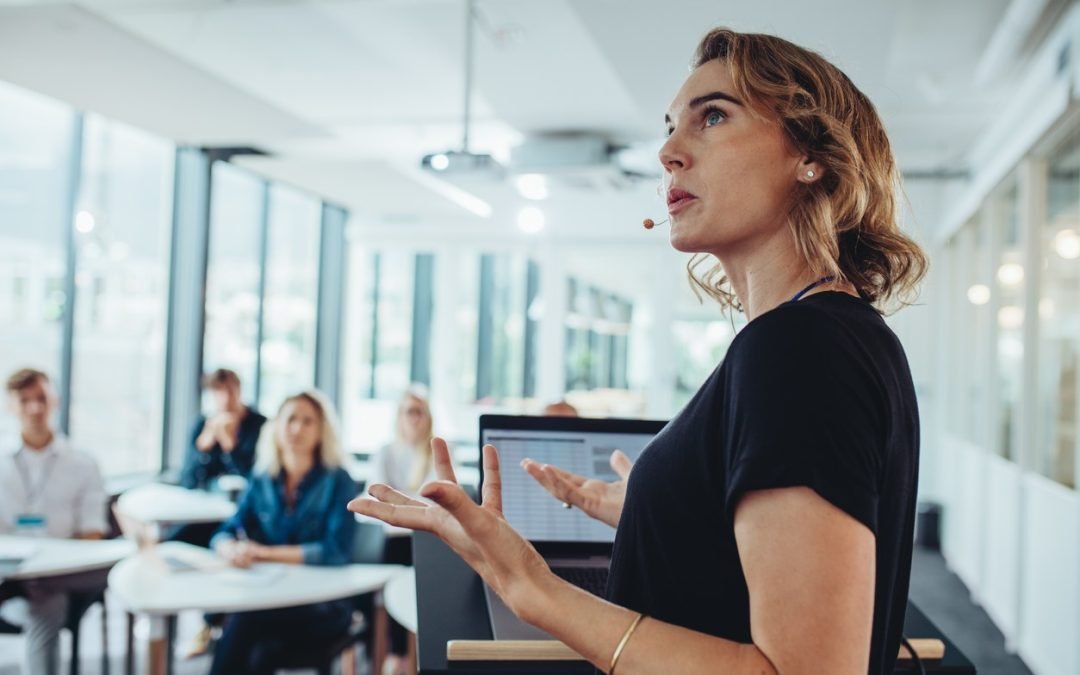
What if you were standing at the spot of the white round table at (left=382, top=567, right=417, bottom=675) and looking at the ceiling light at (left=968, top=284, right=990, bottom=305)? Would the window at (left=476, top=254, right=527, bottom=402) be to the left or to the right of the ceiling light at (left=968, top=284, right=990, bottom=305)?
left

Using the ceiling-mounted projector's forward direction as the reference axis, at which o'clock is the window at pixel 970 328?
The window is roughly at 8 o'clock from the ceiling-mounted projector.

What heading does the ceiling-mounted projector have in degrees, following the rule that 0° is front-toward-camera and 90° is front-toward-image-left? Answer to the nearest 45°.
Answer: approximately 0°

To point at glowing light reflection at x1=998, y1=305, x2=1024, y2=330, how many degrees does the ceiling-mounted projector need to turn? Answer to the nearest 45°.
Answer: approximately 90° to its left
